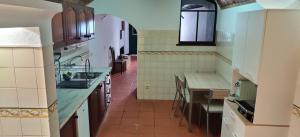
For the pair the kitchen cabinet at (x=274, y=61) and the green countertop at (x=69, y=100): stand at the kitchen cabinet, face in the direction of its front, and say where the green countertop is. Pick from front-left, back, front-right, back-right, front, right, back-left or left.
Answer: front-right

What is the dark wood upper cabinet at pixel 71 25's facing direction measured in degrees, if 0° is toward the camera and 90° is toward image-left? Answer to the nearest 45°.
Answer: approximately 315°

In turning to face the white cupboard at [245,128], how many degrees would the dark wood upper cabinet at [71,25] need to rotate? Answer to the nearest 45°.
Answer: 0° — it already faces it

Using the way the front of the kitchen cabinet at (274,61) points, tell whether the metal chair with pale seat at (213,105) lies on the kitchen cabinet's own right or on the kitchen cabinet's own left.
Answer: on the kitchen cabinet's own right

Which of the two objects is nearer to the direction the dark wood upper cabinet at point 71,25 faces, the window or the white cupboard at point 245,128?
the white cupboard

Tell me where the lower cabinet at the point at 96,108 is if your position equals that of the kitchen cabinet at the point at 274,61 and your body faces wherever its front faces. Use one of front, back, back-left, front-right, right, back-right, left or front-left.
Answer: front-right

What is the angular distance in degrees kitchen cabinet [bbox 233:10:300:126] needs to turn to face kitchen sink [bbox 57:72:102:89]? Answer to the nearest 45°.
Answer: approximately 45° to its right

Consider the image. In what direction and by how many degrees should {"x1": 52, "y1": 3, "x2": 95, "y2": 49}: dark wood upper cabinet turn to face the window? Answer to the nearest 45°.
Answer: approximately 90° to its left
